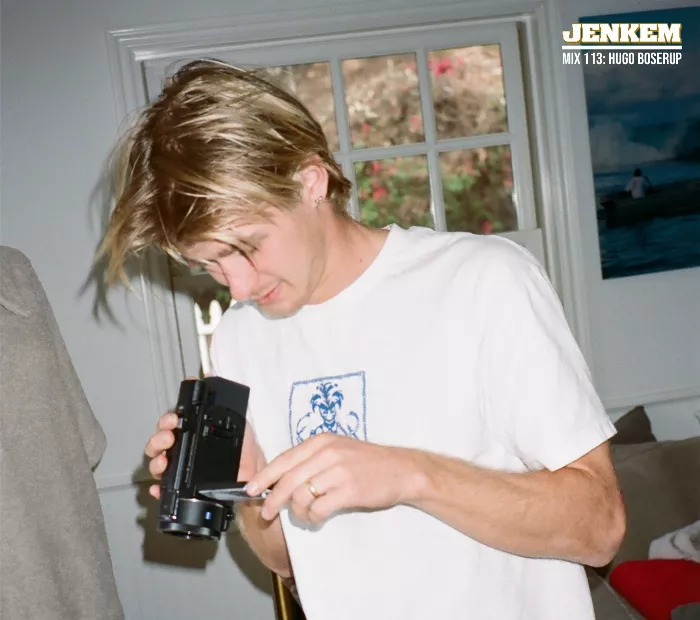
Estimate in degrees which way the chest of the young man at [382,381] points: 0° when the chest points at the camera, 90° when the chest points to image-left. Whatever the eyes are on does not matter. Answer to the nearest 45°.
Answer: approximately 45°

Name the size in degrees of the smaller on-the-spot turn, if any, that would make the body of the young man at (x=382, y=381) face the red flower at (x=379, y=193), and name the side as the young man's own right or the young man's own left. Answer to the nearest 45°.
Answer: approximately 135° to the young man's own right

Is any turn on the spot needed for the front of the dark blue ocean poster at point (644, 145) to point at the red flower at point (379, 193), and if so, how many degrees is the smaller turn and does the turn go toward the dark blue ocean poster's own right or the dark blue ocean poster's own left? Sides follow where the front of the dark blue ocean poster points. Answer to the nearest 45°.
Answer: approximately 90° to the dark blue ocean poster's own right
